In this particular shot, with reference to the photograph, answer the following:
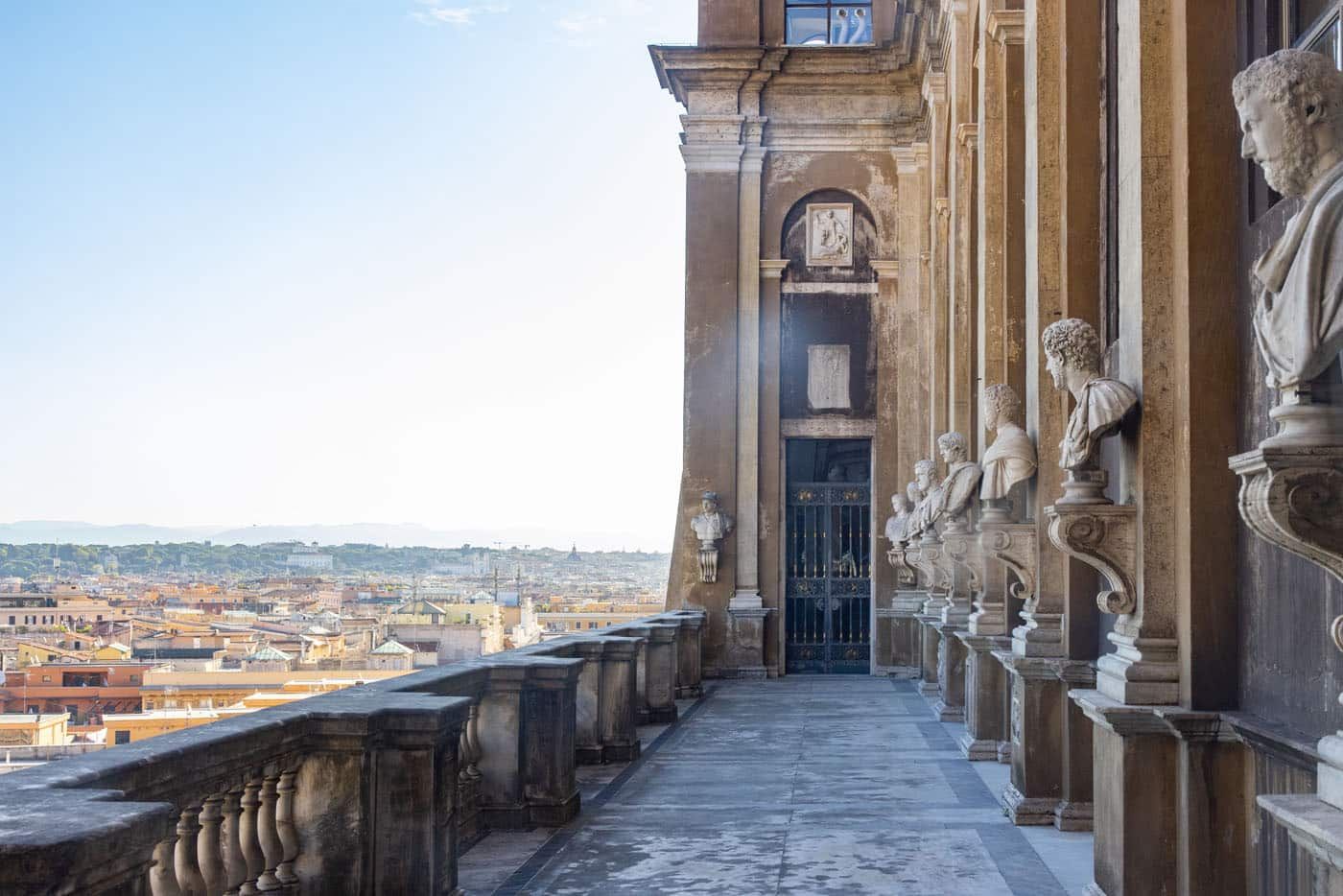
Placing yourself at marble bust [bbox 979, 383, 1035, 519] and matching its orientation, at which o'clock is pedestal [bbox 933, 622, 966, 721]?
The pedestal is roughly at 3 o'clock from the marble bust.

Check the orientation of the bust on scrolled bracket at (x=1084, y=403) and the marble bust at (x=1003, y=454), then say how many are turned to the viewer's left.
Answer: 2

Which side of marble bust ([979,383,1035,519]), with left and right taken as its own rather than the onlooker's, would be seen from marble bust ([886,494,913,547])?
right

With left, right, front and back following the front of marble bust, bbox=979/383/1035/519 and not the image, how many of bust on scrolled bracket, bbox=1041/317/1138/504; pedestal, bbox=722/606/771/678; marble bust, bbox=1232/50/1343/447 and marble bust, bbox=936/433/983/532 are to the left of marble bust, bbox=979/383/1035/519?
2

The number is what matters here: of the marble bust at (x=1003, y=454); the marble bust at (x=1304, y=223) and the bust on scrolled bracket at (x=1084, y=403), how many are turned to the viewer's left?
3

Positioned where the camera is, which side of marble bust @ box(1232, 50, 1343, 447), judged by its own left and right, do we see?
left

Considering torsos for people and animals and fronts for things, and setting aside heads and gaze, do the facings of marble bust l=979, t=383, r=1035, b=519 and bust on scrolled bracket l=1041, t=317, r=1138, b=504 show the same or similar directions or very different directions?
same or similar directions

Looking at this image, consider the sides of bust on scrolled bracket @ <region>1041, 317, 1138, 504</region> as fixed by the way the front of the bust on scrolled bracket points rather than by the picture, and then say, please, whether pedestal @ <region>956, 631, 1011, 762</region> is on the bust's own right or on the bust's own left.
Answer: on the bust's own right

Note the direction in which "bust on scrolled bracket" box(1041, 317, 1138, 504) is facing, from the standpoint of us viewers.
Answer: facing to the left of the viewer

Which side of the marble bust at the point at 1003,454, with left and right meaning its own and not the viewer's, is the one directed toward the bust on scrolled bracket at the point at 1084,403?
left

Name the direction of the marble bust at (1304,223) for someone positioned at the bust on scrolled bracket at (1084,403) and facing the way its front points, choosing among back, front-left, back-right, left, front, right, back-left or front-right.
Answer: left

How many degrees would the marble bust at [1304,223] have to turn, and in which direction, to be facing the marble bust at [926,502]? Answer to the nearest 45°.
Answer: approximately 90° to its right

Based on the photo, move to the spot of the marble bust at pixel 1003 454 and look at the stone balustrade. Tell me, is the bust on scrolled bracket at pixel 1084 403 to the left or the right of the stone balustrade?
left

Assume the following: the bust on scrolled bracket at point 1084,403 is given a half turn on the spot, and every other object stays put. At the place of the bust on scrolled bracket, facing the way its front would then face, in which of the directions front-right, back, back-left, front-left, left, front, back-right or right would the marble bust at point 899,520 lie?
left

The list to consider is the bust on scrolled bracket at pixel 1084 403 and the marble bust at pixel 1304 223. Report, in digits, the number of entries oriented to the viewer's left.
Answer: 2

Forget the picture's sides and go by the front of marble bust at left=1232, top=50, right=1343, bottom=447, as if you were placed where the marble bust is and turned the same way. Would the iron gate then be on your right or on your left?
on your right

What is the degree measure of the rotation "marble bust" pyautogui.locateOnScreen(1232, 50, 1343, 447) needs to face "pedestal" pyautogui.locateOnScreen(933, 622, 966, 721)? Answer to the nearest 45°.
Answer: approximately 90° to its right

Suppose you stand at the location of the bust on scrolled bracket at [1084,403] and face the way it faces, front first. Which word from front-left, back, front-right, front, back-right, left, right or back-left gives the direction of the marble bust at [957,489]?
right

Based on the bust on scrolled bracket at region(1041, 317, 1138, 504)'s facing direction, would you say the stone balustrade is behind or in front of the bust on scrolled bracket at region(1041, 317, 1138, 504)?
in front

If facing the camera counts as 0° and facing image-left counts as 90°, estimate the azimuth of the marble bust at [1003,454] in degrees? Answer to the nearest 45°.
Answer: approximately 90°
